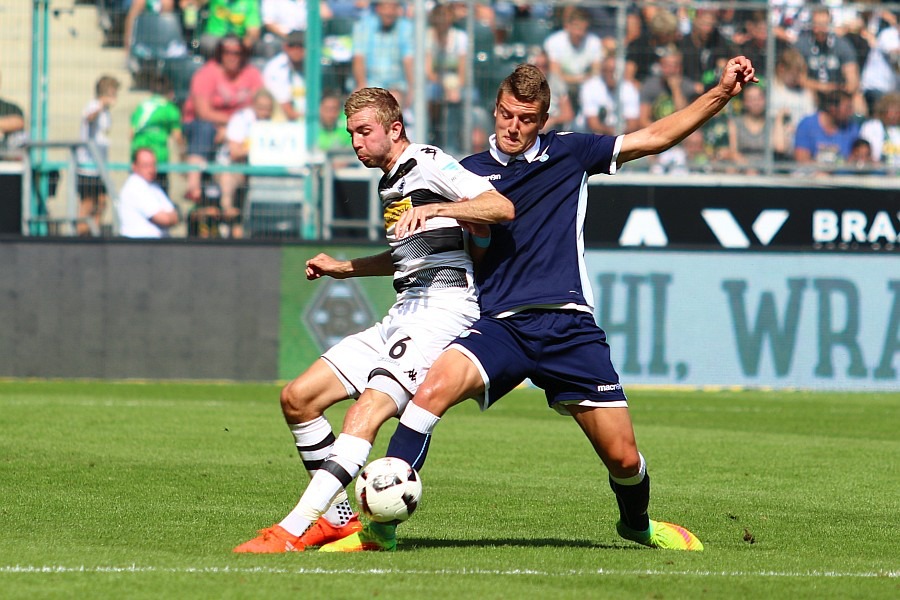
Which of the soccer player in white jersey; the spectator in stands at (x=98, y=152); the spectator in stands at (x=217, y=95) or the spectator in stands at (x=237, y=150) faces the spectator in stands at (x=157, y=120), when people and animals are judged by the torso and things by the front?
the spectator in stands at (x=98, y=152)

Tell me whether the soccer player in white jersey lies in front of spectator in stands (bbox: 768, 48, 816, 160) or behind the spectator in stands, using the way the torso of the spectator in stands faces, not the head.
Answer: in front

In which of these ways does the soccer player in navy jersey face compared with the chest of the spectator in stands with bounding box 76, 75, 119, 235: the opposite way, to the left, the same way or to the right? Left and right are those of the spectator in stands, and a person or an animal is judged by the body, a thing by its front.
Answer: to the right

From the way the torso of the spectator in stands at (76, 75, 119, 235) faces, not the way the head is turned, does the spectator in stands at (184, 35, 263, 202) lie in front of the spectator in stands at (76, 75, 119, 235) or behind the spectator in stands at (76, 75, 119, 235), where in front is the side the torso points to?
in front

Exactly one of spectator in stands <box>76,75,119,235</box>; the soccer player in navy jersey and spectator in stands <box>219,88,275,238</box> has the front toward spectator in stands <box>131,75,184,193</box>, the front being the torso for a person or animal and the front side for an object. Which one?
spectator in stands <box>76,75,119,235</box>

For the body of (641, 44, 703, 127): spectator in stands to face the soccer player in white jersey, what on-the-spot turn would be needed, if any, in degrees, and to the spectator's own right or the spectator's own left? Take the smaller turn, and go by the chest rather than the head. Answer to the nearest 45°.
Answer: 0° — they already face them

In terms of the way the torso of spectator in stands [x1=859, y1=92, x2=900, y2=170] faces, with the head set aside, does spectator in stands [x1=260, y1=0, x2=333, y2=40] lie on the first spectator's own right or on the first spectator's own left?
on the first spectator's own right

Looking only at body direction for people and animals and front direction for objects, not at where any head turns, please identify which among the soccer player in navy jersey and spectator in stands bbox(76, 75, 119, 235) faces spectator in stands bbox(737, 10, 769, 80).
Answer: spectator in stands bbox(76, 75, 119, 235)

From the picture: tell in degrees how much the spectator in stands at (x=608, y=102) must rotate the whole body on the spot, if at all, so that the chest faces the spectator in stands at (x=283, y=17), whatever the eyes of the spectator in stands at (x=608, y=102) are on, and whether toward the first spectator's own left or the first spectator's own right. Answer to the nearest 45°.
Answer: approximately 90° to the first spectator's own right

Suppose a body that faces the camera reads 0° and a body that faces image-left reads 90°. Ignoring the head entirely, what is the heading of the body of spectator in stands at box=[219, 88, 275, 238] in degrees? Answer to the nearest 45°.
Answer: approximately 315°

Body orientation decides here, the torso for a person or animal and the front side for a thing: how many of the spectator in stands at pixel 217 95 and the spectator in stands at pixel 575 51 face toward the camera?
2
